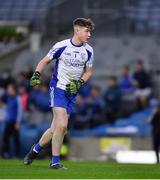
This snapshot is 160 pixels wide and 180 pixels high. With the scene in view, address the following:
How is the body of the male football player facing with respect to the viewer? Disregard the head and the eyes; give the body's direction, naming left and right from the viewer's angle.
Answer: facing the viewer and to the right of the viewer
